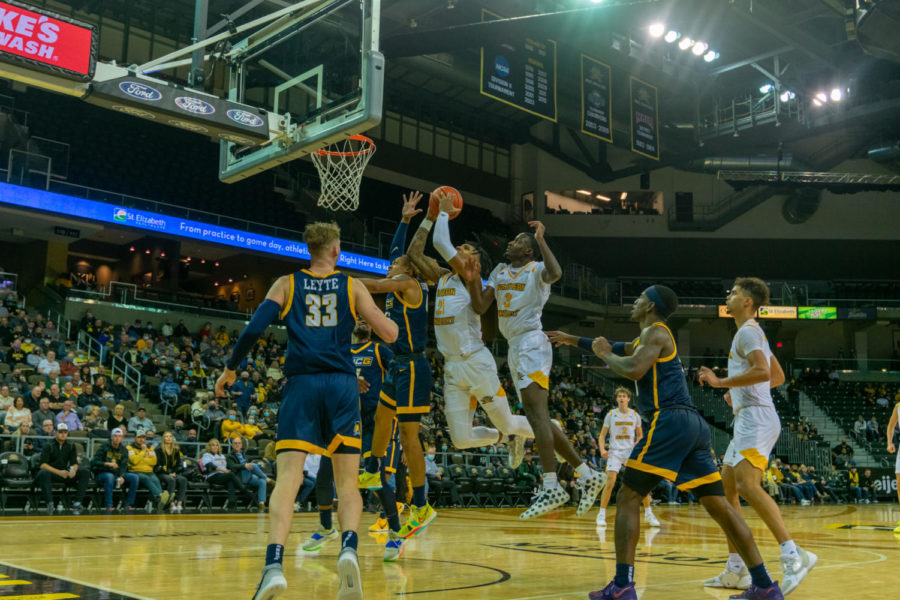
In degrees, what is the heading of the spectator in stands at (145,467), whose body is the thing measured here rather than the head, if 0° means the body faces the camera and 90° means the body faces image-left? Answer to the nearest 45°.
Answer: approximately 315°

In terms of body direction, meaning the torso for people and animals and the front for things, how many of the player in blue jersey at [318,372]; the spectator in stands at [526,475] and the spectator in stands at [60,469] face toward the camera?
2

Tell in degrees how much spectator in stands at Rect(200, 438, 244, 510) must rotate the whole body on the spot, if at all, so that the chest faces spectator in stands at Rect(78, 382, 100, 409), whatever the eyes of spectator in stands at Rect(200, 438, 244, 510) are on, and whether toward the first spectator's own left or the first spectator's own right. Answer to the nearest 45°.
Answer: approximately 180°

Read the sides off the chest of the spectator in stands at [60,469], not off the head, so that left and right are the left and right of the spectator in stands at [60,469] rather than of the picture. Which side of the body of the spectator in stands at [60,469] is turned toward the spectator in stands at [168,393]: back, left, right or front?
back

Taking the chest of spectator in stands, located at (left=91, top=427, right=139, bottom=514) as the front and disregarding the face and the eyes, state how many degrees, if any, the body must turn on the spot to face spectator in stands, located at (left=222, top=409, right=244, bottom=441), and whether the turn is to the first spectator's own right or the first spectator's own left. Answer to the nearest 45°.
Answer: approximately 135° to the first spectator's own left

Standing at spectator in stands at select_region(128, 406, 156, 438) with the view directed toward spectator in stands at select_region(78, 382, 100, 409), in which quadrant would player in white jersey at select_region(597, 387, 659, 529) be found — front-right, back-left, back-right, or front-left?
back-right

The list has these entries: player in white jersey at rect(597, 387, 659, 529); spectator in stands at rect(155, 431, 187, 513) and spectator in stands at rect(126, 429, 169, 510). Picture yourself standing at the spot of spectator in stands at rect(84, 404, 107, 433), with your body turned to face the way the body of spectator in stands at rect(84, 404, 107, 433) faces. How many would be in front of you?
3

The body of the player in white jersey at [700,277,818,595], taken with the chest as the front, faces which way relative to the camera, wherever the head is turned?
to the viewer's left

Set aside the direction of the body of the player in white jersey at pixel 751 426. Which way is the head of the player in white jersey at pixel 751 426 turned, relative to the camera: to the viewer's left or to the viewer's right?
to the viewer's left
